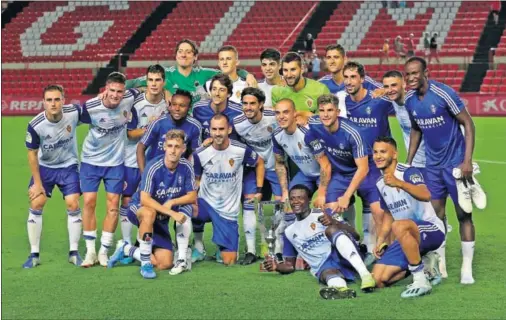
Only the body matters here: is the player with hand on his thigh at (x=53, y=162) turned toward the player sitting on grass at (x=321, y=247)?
no

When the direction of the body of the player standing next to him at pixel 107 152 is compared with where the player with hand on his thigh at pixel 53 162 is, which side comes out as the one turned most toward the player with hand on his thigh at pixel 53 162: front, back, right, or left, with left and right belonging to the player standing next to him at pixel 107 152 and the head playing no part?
right

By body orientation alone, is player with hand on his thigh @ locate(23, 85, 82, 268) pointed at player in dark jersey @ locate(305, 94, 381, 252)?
no

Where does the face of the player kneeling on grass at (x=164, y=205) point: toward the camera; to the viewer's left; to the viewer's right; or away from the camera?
toward the camera

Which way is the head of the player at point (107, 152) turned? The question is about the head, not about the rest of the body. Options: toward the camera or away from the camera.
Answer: toward the camera

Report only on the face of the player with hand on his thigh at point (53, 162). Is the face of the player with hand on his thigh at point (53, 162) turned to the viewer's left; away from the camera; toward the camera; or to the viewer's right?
toward the camera

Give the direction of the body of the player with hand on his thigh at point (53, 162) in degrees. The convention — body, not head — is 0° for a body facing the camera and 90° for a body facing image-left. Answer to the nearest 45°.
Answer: approximately 0°

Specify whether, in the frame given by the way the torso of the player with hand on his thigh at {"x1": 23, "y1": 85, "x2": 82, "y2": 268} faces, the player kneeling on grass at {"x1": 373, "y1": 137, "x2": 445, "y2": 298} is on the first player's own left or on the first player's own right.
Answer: on the first player's own left

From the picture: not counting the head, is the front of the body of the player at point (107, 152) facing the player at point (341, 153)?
no

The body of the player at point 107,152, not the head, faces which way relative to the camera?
toward the camera

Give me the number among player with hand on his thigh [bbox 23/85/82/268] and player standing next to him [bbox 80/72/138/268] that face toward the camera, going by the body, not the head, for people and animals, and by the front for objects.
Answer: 2

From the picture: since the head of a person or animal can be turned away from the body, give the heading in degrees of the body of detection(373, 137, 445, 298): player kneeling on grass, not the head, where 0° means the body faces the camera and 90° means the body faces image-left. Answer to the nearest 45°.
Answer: approximately 45°

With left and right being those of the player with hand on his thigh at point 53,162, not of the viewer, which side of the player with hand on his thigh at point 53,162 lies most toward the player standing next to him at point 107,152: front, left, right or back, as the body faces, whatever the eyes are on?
left

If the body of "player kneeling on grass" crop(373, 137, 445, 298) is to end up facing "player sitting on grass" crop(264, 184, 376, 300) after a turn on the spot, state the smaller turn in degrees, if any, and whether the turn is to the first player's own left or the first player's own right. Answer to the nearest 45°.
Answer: approximately 45° to the first player's own right
